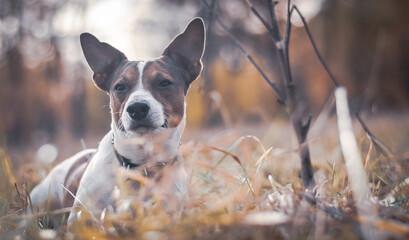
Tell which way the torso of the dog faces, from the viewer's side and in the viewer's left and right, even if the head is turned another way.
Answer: facing the viewer and to the right of the viewer

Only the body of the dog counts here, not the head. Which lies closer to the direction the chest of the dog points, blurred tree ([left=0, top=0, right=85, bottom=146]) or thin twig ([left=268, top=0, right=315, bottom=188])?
the thin twig

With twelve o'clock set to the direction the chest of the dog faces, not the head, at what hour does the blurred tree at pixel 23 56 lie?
The blurred tree is roughly at 7 o'clock from the dog.

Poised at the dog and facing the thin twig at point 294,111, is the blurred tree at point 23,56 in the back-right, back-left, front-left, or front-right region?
back-left
